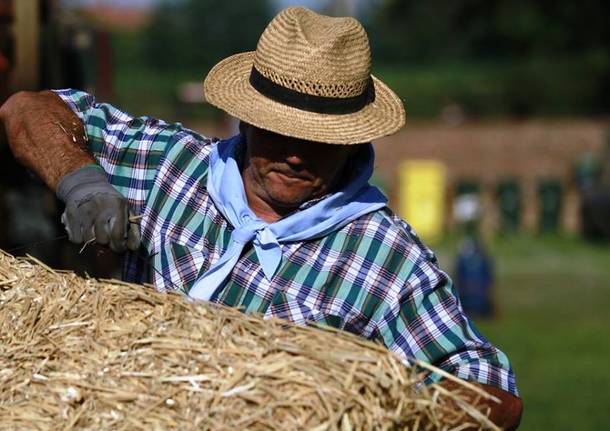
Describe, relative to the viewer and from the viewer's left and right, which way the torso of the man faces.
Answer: facing the viewer

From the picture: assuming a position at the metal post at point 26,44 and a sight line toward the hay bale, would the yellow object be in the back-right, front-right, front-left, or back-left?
back-left

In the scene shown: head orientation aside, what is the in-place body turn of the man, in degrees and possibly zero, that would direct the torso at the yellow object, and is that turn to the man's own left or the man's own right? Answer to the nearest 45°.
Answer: approximately 180°

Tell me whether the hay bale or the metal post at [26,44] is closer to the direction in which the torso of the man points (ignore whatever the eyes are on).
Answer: the hay bale

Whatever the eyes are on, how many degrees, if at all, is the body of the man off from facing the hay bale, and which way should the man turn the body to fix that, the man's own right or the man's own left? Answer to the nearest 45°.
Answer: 0° — they already face it

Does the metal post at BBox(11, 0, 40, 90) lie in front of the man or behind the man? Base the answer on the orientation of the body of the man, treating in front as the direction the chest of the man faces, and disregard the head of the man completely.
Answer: behind
